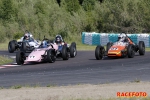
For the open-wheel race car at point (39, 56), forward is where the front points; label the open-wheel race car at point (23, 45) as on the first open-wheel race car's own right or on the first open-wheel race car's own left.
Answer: on the first open-wheel race car's own right

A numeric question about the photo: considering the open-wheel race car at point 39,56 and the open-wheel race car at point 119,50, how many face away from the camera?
0

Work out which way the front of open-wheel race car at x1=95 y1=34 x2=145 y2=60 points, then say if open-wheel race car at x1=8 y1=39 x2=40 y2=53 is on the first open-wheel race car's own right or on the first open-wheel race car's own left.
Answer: on the first open-wheel race car's own right

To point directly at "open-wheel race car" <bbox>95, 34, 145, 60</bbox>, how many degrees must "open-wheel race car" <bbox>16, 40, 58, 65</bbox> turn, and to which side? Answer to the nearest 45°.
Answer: approximately 135° to its left

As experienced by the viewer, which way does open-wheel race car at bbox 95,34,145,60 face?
facing the viewer and to the left of the viewer

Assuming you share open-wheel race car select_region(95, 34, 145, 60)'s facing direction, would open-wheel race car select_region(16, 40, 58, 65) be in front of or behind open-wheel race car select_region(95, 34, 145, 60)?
in front
